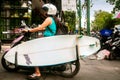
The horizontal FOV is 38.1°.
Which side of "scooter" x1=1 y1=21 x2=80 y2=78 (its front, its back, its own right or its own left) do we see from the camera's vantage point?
left

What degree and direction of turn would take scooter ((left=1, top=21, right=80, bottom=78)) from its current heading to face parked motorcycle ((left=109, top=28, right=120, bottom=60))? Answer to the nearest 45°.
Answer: approximately 135° to its right

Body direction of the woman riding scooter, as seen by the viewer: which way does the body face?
to the viewer's left
